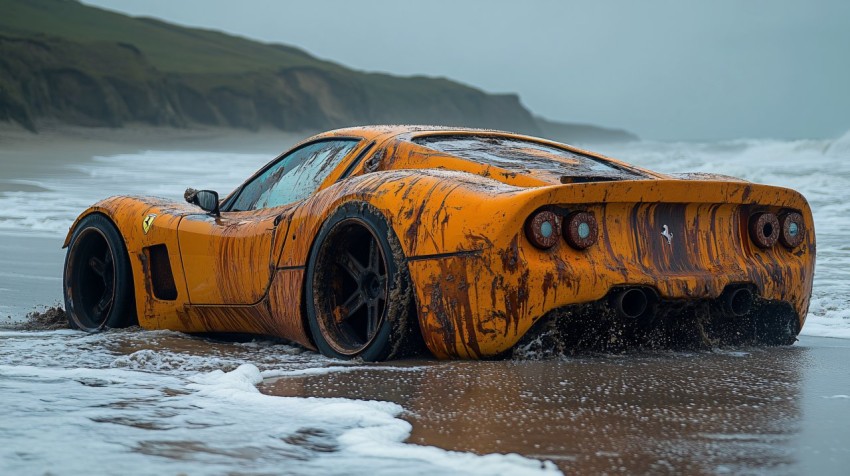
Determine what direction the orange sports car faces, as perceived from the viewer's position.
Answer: facing away from the viewer and to the left of the viewer
